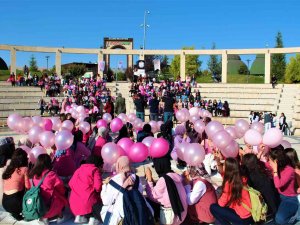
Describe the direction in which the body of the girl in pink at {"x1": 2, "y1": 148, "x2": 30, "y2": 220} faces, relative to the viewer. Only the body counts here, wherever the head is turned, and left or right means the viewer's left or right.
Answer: facing away from the viewer and to the right of the viewer

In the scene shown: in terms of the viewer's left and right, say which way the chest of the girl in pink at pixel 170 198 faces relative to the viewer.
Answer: facing away from the viewer and to the left of the viewer

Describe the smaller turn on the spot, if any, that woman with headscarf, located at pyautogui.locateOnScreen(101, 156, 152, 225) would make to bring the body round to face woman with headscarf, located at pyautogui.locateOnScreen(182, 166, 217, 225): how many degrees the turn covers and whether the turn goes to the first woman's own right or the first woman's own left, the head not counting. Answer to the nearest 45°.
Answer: approximately 45° to the first woman's own right

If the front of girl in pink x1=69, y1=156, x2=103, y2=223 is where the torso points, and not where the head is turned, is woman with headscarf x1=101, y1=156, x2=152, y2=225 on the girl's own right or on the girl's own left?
on the girl's own right

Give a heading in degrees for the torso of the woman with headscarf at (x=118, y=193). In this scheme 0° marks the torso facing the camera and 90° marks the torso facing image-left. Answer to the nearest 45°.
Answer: approximately 225°

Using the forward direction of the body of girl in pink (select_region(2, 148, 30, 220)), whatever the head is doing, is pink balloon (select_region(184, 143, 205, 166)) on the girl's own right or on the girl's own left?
on the girl's own right

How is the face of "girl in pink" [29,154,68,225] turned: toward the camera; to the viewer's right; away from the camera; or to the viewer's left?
away from the camera

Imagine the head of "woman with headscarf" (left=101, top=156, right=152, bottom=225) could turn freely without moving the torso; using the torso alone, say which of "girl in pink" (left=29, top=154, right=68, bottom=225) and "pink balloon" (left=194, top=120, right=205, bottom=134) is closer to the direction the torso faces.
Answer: the pink balloon

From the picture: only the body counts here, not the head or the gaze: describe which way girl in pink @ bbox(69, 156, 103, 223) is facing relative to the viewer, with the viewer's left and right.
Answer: facing away from the viewer and to the right of the viewer

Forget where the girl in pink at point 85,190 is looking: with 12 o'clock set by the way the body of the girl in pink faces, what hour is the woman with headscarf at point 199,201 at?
The woman with headscarf is roughly at 2 o'clock from the girl in pink.
